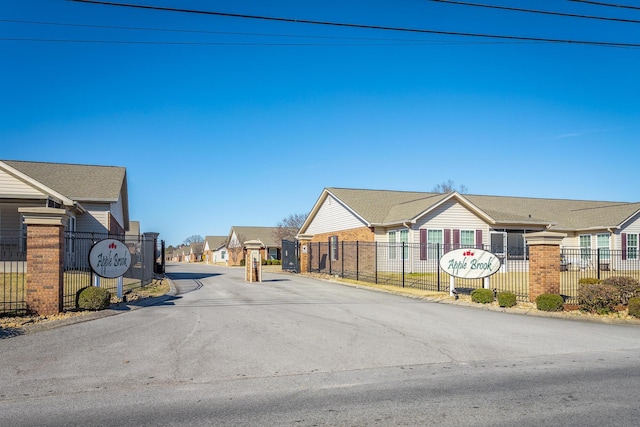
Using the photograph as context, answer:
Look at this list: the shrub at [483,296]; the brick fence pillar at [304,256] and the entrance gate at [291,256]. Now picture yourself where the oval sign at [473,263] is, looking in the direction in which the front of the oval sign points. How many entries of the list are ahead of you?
1

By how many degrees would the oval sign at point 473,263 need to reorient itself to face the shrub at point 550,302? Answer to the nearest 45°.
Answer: approximately 45° to its left

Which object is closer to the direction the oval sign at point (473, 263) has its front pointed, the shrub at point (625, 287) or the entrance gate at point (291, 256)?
the shrub

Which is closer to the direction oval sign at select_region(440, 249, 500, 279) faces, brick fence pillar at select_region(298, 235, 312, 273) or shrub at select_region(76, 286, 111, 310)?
the shrub

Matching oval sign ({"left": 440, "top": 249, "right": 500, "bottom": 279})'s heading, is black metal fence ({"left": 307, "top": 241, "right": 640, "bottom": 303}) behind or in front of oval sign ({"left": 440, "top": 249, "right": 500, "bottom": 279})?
behind

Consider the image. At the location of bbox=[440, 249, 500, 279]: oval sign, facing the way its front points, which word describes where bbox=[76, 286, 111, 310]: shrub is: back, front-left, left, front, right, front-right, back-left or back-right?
front-right

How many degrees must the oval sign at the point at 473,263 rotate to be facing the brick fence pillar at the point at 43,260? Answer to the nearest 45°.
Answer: approximately 45° to its right

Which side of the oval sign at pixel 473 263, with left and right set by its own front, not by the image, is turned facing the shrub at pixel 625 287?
left

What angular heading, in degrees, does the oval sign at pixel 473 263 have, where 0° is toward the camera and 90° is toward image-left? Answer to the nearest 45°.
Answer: approximately 0°

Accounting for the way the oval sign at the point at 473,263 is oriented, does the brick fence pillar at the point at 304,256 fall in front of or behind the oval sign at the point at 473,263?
behind

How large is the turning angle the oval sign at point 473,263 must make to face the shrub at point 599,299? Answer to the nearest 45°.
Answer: approximately 45° to its left
